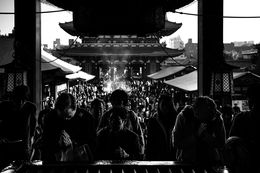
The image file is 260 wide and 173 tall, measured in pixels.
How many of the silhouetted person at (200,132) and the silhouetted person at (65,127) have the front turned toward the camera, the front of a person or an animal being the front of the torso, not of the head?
2

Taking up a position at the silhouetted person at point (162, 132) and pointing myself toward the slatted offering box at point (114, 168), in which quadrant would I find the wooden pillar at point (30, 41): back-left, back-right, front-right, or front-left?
back-right

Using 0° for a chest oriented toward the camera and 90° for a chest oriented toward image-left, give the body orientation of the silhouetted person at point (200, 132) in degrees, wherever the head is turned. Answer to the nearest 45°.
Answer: approximately 0°

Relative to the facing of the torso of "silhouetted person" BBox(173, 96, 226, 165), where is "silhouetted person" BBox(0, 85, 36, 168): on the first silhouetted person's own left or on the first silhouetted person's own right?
on the first silhouetted person's own right

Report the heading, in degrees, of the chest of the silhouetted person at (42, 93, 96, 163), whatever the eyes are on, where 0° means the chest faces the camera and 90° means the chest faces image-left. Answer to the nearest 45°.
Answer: approximately 0°

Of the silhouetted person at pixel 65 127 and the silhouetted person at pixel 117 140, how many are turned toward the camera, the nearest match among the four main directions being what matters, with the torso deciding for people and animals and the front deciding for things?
2
